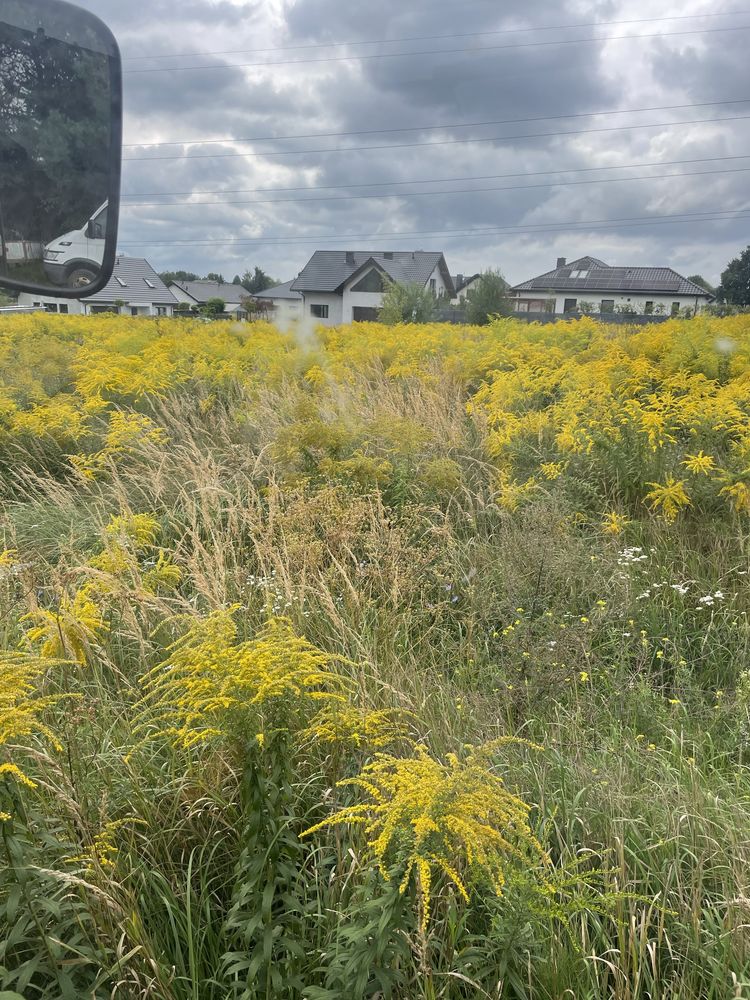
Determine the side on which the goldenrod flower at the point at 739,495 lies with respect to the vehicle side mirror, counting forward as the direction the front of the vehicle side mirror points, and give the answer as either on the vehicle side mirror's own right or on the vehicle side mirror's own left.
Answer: on the vehicle side mirror's own left

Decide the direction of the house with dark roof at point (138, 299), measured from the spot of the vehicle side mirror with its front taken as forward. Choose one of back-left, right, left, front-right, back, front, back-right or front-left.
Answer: back

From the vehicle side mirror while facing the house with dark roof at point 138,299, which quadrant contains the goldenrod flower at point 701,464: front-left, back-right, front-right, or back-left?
front-right

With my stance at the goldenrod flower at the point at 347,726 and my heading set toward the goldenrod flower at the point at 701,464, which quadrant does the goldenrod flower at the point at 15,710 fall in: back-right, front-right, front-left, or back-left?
back-left

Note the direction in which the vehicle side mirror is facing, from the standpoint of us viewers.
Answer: facing the viewer
